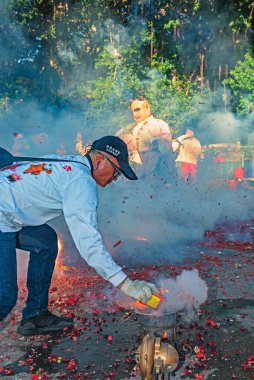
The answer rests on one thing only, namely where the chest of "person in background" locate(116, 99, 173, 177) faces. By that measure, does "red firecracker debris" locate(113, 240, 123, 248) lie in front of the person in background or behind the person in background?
in front

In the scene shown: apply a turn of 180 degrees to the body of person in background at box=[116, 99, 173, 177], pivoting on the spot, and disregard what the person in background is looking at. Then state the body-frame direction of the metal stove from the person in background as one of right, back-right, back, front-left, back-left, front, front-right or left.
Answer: back-right

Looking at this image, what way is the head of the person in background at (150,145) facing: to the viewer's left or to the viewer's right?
to the viewer's left

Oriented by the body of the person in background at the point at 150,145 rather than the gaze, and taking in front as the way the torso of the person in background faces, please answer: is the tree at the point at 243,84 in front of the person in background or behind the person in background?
behind

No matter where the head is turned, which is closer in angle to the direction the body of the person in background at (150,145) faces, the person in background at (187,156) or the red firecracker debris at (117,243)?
the red firecracker debris

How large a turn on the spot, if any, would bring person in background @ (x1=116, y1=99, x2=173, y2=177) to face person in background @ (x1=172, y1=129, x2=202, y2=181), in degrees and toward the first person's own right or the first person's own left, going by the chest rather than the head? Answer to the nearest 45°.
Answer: approximately 135° to the first person's own left

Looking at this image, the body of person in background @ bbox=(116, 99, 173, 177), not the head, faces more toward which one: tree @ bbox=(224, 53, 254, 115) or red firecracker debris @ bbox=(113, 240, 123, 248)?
the red firecracker debris
